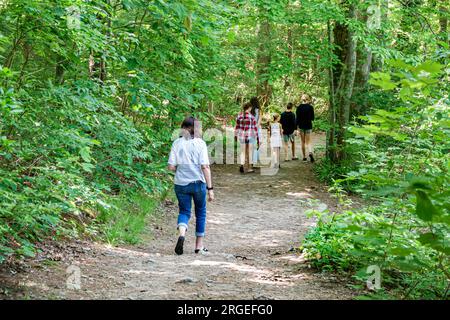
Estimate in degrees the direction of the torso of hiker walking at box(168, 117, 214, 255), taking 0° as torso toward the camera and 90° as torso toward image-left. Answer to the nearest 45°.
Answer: approximately 180°

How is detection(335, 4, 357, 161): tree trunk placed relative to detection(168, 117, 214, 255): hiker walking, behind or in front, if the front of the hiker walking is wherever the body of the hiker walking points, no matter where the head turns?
in front

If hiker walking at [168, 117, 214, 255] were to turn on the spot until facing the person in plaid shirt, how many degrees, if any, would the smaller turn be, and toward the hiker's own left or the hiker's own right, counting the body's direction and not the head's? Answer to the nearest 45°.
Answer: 0° — they already face them

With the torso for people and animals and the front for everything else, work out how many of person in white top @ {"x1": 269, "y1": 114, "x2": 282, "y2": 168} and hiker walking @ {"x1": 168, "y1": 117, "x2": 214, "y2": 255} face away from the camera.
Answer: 2

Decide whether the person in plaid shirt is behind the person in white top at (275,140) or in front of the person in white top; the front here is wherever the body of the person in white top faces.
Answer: behind

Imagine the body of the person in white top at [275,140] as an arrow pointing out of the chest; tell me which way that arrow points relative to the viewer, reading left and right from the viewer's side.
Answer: facing away from the viewer

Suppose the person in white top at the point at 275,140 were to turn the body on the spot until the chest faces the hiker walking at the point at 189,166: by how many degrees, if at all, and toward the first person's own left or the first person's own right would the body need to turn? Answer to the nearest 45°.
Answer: approximately 180°

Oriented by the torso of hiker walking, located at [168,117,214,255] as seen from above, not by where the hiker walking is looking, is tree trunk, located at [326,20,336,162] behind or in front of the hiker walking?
in front
